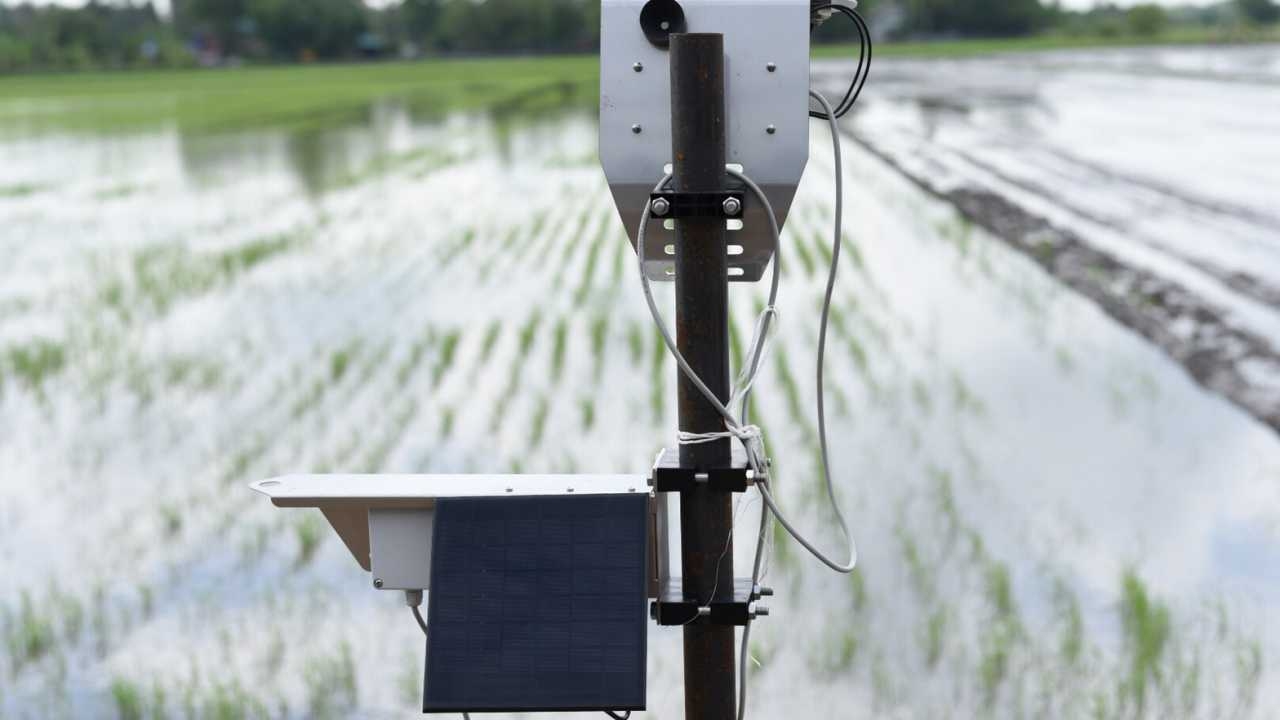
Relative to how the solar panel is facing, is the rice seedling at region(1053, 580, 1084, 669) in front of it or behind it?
behind

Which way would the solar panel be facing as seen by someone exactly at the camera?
facing the viewer

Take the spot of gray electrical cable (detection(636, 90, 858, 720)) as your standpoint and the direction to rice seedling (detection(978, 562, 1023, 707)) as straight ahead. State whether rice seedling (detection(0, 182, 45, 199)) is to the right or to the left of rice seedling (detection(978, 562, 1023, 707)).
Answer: left

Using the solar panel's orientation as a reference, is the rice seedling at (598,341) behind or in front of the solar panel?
behind

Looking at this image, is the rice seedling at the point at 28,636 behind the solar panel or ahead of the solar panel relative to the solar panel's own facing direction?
behind

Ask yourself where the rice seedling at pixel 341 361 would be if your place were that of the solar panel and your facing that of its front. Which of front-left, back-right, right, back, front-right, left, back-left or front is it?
back

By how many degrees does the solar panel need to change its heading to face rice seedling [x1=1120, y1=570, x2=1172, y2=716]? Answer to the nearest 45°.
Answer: approximately 135° to its left

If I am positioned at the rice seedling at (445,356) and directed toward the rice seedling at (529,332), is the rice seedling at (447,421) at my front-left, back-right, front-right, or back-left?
back-right

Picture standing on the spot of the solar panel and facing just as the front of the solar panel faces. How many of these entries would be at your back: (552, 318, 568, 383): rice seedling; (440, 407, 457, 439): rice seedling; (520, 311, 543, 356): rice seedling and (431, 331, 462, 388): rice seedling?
4

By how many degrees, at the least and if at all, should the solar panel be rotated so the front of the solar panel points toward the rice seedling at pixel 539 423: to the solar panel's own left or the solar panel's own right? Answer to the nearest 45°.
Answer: approximately 180°

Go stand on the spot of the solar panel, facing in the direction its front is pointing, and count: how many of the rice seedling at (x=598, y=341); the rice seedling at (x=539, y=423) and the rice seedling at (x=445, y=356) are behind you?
3

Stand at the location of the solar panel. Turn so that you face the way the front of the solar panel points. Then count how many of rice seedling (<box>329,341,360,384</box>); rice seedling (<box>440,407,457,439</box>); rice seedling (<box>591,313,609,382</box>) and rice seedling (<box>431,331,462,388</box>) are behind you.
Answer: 4

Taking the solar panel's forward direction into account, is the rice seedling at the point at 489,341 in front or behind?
behind

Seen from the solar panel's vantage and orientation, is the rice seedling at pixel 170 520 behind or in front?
behind
